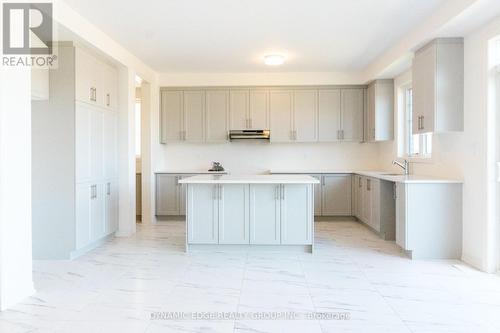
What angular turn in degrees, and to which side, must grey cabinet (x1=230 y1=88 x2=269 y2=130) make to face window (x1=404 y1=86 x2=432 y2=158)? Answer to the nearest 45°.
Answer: approximately 45° to its left

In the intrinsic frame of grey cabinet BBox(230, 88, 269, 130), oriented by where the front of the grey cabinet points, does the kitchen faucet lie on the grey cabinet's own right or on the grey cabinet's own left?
on the grey cabinet's own left

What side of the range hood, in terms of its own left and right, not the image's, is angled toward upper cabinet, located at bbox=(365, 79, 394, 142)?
left

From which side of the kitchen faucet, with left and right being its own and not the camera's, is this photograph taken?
left

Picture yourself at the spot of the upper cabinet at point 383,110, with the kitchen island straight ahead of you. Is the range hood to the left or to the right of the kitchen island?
right

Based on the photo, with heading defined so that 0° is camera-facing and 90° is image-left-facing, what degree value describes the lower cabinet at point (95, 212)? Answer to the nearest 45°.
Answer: approximately 315°

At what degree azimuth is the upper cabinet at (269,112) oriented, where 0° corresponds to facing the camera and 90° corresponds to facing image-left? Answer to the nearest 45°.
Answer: approximately 0°

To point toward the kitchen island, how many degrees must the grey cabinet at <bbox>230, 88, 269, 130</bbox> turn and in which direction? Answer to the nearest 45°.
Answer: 0° — it already faces it

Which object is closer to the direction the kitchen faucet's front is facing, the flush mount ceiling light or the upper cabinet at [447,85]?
the flush mount ceiling light

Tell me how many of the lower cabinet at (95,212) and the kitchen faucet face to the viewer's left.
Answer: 1
